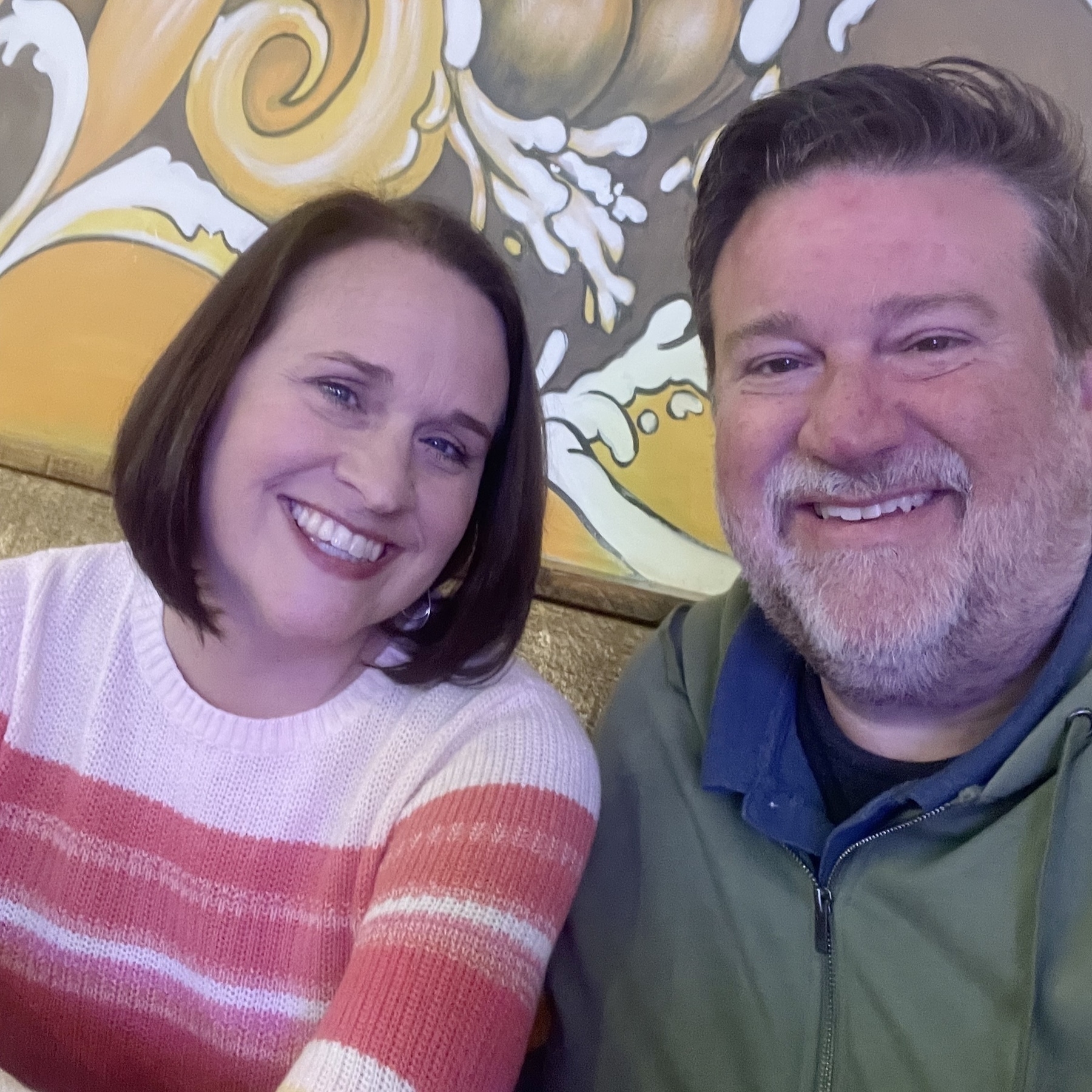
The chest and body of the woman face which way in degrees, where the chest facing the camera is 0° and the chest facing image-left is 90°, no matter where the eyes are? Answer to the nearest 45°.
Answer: approximately 0°

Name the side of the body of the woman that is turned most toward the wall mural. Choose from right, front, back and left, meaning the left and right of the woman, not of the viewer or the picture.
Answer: back
